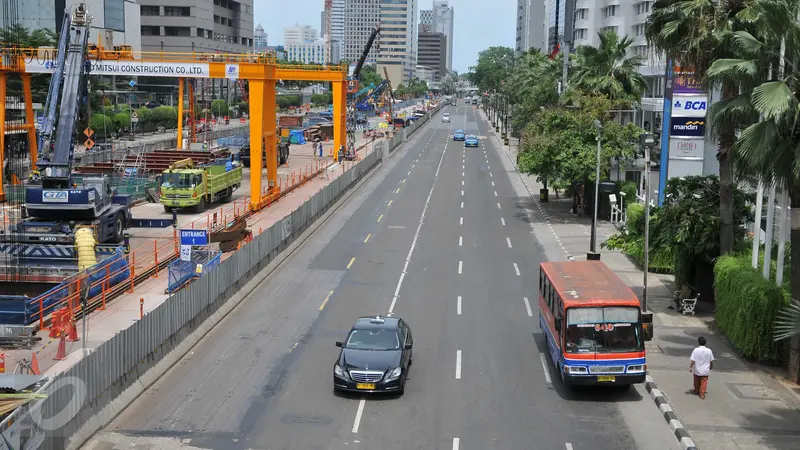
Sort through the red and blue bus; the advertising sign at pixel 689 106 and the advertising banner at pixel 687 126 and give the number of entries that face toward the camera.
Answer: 3

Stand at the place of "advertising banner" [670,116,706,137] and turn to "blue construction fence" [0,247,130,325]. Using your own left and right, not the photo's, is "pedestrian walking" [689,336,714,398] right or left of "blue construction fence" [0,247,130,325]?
left

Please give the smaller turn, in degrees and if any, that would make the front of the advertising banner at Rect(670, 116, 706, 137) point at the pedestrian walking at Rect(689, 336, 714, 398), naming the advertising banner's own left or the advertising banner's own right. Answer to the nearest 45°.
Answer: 0° — it already faces them

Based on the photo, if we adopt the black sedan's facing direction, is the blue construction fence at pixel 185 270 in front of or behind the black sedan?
behind

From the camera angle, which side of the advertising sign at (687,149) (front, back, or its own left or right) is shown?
front

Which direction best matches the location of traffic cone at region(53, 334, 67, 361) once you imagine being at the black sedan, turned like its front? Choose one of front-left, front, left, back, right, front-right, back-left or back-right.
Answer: right

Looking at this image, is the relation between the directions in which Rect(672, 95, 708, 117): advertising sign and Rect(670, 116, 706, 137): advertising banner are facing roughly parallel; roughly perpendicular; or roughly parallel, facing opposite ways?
roughly parallel

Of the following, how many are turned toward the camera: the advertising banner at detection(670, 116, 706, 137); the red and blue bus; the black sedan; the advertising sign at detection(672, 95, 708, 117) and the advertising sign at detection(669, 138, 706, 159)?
5

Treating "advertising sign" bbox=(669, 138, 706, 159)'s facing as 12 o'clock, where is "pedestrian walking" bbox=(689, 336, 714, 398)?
The pedestrian walking is roughly at 12 o'clock from the advertising sign.

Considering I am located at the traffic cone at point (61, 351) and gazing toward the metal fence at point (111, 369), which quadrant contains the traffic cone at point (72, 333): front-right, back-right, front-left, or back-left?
back-left

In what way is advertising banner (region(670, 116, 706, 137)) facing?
toward the camera

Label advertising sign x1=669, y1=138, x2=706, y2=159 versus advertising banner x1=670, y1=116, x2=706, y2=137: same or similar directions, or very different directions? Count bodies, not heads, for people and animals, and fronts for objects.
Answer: same or similar directions

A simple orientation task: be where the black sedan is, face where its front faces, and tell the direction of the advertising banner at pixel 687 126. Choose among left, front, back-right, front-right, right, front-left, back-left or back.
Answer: back-left

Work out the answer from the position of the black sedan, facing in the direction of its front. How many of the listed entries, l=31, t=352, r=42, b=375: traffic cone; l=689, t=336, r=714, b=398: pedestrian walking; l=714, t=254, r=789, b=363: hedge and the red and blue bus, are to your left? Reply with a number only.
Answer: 3

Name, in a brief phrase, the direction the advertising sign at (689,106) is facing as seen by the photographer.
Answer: facing the viewer

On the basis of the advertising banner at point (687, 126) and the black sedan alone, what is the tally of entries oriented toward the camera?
2

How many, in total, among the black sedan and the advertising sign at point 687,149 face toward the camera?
2

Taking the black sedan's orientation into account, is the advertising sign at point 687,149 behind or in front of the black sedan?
behind
